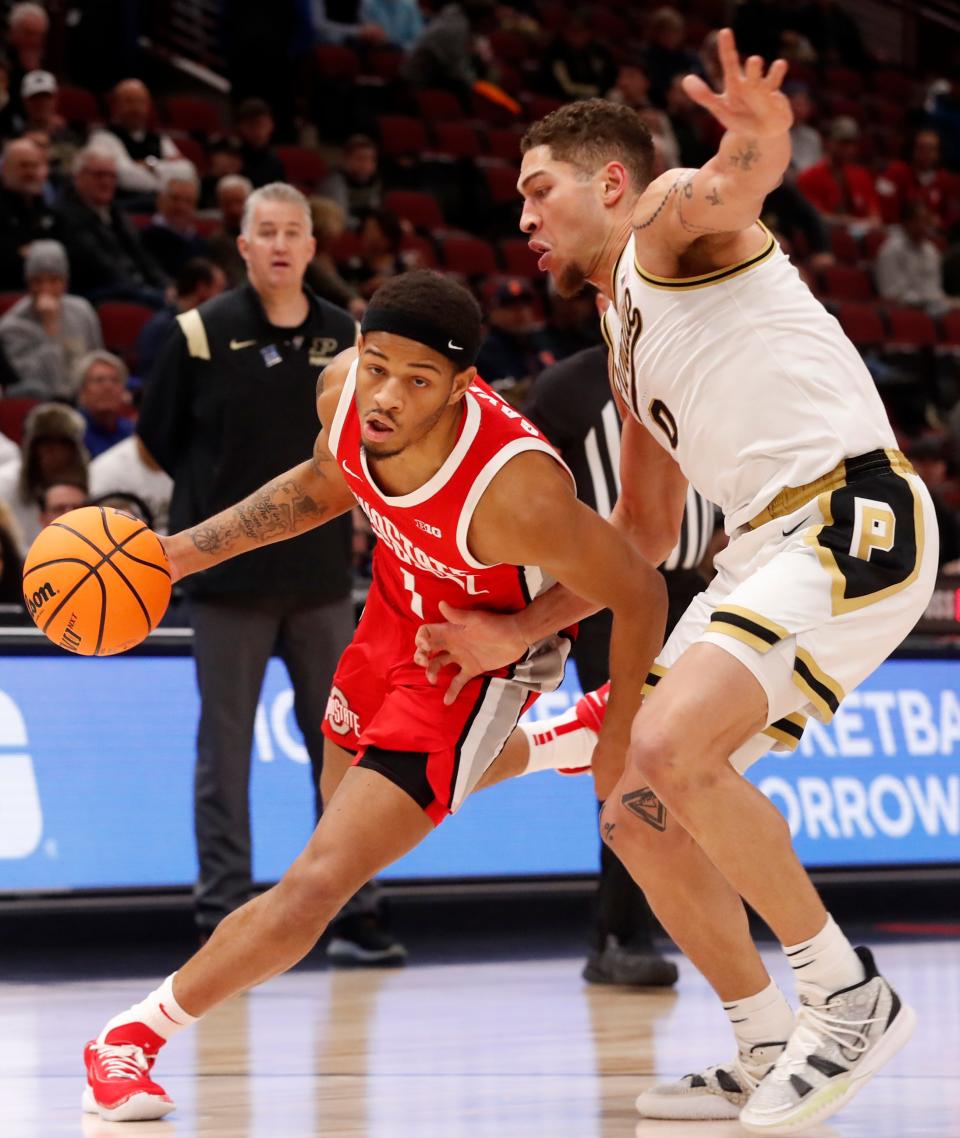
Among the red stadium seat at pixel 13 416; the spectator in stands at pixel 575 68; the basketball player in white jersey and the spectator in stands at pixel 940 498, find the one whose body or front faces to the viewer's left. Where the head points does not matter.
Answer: the basketball player in white jersey

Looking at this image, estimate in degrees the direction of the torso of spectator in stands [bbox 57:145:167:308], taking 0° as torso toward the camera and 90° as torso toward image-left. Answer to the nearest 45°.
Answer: approximately 315°

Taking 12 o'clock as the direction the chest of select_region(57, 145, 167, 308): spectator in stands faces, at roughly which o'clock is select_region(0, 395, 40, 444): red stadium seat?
The red stadium seat is roughly at 2 o'clock from the spectator in stands.

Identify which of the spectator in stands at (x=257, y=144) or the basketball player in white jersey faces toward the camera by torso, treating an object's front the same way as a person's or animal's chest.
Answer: the spectator in stands

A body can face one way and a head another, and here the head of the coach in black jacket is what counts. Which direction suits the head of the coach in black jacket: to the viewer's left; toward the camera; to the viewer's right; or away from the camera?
toward the camera

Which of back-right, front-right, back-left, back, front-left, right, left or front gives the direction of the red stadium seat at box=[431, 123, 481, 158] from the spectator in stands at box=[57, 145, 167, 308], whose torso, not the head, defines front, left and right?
left

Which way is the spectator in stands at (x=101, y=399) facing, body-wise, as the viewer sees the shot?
toward the camera

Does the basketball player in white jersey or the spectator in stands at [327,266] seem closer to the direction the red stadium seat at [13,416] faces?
the basketball player in white jersey

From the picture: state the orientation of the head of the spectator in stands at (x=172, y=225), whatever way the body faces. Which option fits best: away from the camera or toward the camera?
toward the camera

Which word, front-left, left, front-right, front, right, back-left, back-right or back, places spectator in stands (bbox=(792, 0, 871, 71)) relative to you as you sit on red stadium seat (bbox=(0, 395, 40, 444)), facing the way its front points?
back-left

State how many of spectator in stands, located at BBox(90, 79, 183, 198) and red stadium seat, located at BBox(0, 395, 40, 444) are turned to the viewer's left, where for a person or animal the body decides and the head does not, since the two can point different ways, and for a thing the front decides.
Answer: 0

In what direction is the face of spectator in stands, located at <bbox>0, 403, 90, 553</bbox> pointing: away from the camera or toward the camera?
toward the camera

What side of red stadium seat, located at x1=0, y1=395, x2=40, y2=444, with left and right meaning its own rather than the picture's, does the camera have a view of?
front
